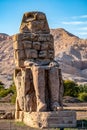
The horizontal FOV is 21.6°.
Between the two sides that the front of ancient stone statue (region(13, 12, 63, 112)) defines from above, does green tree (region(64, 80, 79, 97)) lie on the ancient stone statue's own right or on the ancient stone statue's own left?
on the ancient stone statue's own left

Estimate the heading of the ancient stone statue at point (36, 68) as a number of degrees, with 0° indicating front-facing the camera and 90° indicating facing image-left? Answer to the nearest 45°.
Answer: approximately 315°
